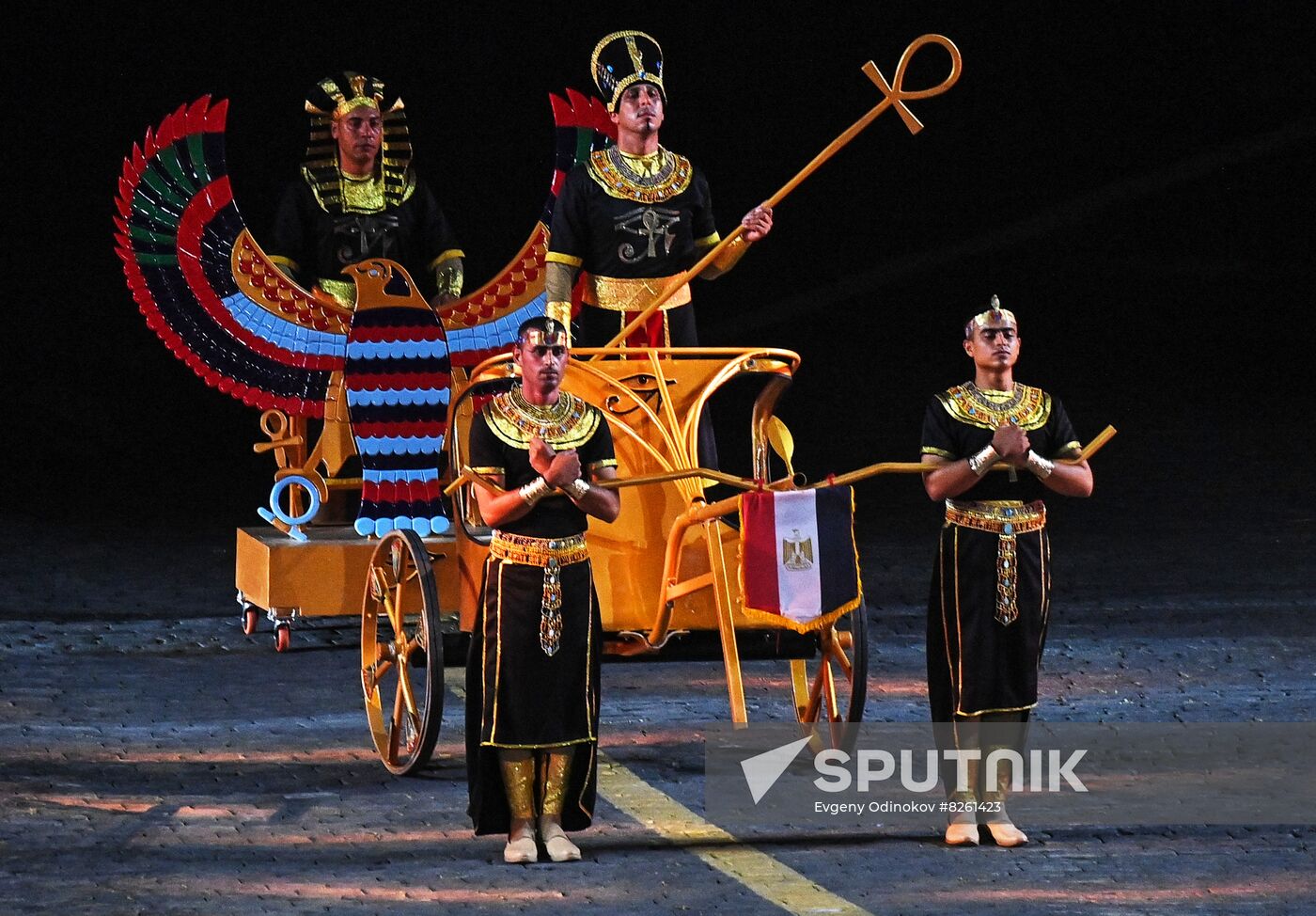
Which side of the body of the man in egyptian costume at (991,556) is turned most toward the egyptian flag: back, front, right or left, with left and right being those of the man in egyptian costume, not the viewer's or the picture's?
right

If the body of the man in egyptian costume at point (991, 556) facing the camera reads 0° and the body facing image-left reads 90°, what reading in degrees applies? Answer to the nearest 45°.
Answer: approximately 0°

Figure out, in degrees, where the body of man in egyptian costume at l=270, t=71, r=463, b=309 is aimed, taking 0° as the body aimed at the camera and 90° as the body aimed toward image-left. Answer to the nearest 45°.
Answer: approximately 0°

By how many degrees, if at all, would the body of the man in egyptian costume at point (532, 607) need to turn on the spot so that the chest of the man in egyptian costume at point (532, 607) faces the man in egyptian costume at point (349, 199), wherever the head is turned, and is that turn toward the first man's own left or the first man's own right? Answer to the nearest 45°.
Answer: approximately 180°

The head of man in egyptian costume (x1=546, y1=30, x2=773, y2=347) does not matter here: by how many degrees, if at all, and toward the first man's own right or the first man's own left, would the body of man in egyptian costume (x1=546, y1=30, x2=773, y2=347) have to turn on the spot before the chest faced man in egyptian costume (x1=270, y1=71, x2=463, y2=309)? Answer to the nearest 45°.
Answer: approximately 135° to the first man's own right

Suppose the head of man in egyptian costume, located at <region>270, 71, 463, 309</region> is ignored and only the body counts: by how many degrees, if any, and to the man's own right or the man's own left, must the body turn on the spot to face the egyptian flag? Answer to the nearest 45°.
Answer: approximately 45° to the man's own left
